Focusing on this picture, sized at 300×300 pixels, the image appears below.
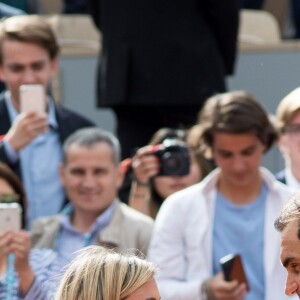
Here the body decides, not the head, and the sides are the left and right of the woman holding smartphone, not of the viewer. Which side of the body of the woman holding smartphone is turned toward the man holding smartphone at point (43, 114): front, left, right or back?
back

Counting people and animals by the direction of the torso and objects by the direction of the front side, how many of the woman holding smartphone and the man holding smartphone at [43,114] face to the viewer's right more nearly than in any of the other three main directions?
0

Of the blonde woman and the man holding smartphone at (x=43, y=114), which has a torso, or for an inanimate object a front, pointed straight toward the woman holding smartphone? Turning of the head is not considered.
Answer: the man holding smartphone

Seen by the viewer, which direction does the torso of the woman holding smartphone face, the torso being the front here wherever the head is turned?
toward the camera

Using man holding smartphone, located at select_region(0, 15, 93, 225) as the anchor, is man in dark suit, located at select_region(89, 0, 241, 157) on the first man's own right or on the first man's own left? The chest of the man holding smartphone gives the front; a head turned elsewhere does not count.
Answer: on the first man's own left

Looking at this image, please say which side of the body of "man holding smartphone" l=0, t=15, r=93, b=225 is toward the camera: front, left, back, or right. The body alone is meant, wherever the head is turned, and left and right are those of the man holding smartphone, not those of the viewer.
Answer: front

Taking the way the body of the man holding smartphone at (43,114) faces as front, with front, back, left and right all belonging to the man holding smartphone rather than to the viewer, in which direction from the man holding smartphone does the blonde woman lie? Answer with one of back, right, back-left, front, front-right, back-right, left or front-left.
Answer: front
